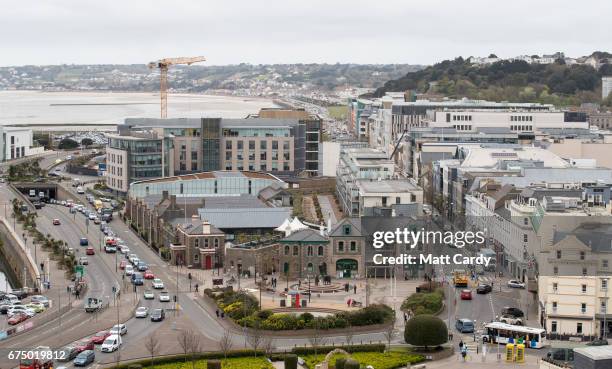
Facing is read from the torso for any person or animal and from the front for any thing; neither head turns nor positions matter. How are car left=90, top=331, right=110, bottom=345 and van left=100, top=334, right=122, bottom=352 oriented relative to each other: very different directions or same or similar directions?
same or similar directions

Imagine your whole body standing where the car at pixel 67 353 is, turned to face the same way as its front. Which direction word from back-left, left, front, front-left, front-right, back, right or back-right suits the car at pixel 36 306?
back-right

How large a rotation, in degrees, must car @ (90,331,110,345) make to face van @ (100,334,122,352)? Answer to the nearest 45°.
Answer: approximately 45° to its left

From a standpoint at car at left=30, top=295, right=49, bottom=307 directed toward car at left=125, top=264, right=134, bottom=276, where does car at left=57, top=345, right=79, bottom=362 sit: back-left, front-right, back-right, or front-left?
back-right

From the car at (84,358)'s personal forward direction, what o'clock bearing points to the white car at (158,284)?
The white car is roughly at 5 o'clock from the car.

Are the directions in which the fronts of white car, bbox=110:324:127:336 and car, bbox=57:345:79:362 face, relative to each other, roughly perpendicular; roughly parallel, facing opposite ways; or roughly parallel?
roughly parallel

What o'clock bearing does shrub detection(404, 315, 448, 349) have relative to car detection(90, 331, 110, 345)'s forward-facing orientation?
The shrub is roughly at 8 o'clock from the car.

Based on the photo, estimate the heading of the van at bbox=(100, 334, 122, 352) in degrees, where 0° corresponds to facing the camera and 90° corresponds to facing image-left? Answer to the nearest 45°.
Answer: approximately 45°
